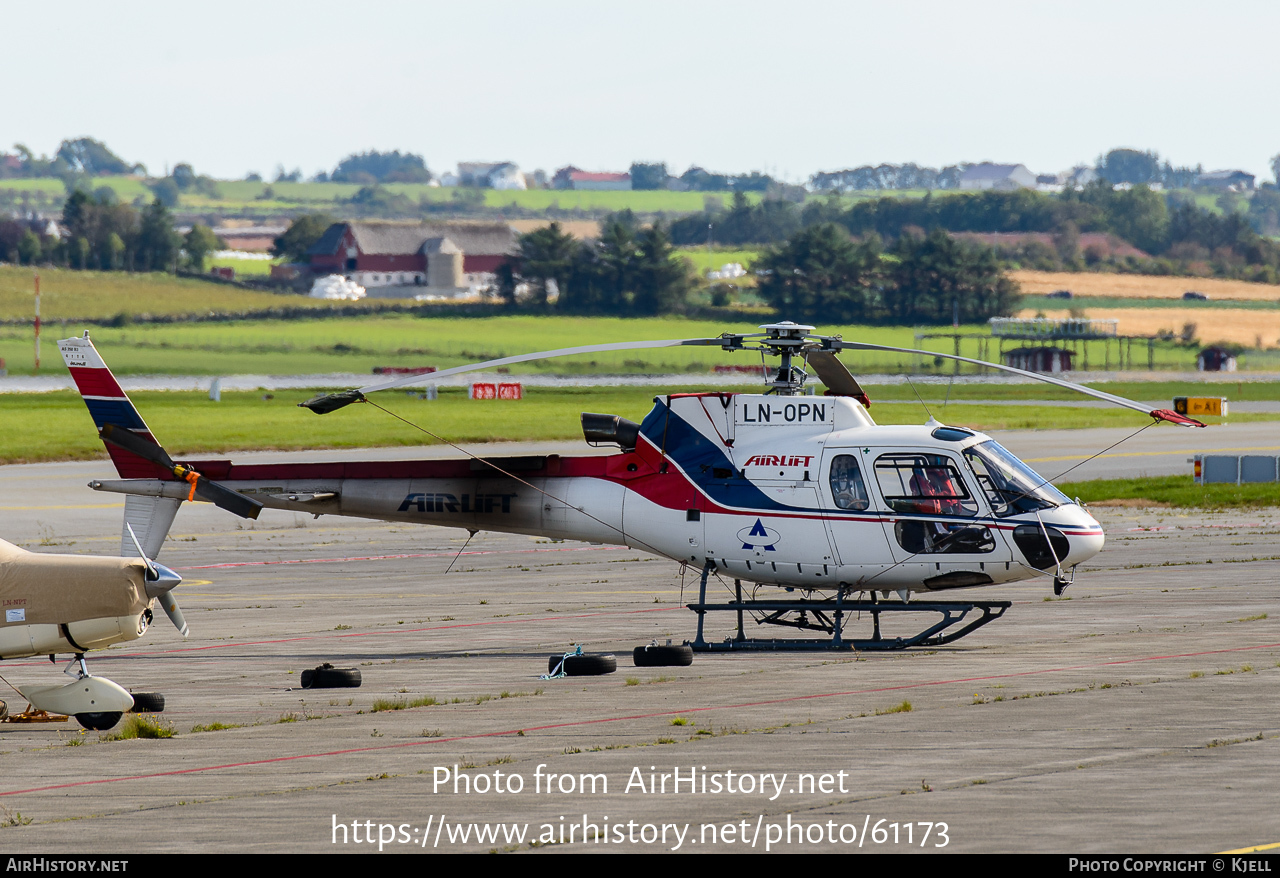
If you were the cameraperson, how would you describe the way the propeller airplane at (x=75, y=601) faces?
facing to the right of the viewer

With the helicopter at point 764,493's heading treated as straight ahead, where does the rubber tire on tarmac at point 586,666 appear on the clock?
The rubber tire on tarmac is roughly at 5 o'clock from the helicopter.

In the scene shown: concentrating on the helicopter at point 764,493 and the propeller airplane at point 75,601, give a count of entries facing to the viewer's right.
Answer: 2

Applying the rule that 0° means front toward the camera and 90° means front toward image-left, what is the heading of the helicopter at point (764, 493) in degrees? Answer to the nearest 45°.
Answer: approximately 270°
